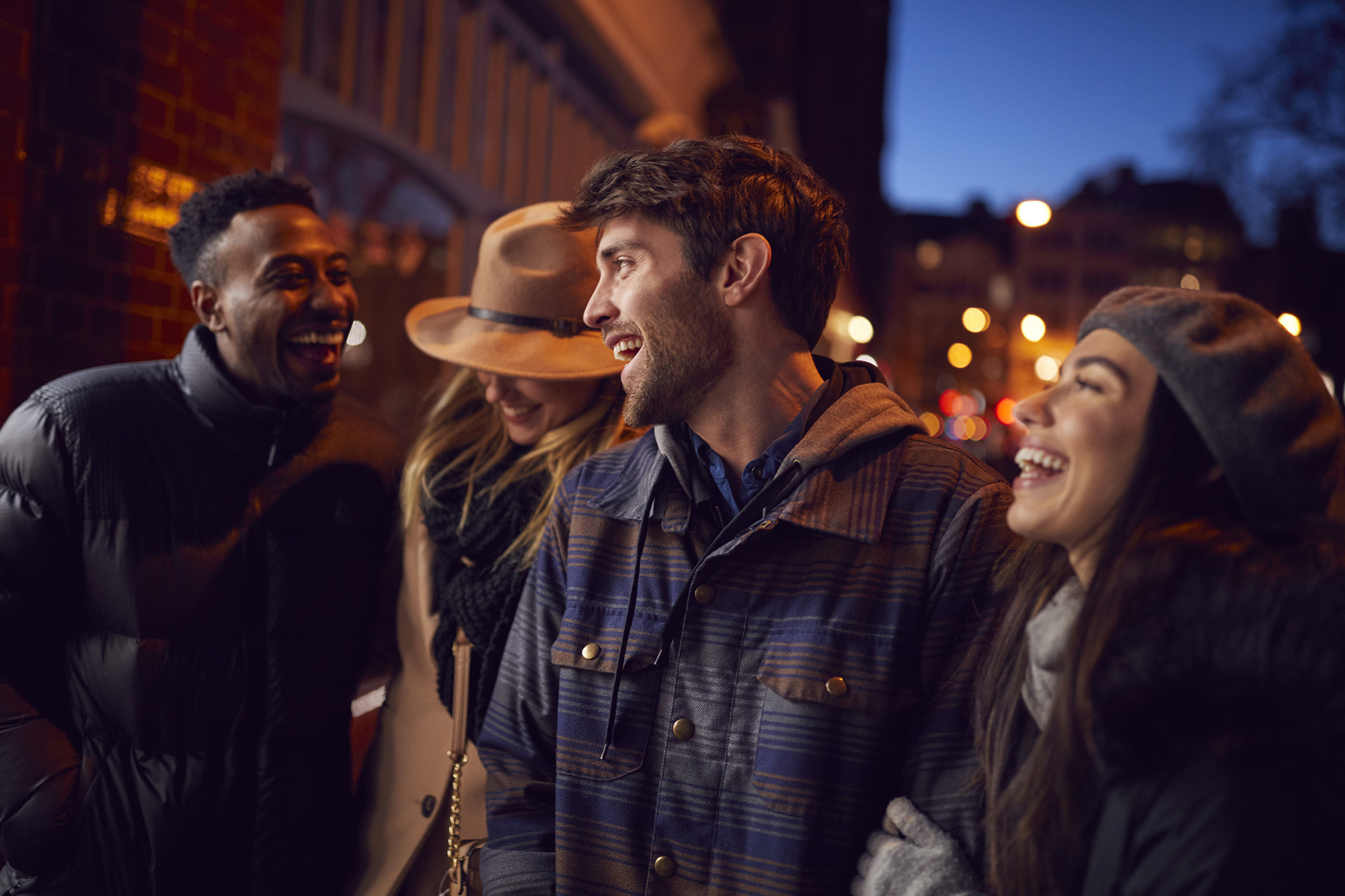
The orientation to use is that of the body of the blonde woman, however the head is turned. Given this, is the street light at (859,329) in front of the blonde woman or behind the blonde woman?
behind

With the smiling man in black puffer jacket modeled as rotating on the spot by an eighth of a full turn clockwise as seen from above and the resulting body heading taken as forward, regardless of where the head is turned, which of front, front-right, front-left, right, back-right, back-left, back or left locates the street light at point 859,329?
back-left

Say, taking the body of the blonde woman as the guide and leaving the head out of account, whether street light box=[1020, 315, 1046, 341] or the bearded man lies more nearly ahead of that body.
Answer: the bearded man

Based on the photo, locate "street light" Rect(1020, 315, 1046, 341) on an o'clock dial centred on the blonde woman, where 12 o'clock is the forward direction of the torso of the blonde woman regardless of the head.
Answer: The street light is roughly at 7 o'clock from the blonde woman.

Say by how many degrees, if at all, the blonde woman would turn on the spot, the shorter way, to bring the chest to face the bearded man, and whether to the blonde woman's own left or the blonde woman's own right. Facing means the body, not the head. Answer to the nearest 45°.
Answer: approximately 45° to the blonde woman's own left

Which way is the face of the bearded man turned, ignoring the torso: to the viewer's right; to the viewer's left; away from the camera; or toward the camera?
to the viewer's left

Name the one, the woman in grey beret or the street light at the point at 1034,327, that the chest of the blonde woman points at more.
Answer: the woman in grey beret

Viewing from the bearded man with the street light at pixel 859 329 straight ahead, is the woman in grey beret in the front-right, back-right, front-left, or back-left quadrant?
back-right

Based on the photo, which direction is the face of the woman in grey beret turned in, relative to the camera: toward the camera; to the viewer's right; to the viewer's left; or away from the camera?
to the viewer's left

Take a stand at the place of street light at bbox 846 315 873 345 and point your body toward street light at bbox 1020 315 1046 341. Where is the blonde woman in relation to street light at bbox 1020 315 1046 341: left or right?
right

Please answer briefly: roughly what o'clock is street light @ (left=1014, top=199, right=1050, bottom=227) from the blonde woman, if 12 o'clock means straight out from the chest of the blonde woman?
The street light is roughly at 7 o'clock from the blonde woman.
